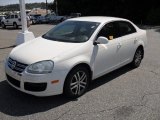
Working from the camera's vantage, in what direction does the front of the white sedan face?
facing the viewer and to the left of the viewer
